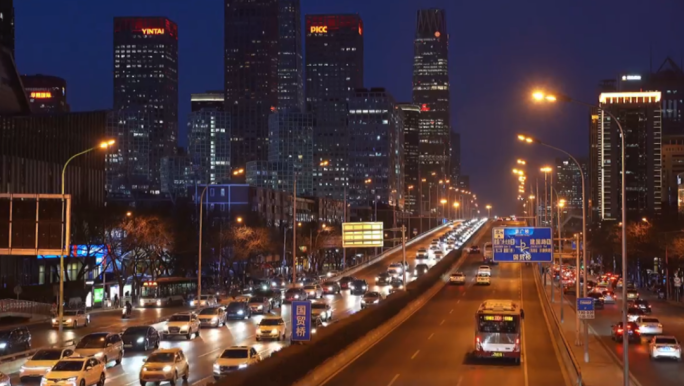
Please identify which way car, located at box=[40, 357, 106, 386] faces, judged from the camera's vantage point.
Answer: facing the viewer and to the left of the viewer

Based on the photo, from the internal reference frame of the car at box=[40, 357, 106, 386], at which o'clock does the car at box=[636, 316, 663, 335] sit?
the car at box=[636, 316, 663, 335] is roughly at 7 o'clock from the car at box=[40, 357, 106, 386].

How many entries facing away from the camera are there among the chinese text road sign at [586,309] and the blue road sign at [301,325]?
0

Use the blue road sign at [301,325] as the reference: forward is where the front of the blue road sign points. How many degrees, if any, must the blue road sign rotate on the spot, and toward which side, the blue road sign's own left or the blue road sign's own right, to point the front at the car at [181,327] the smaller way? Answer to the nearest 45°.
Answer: approximately 135° to the blue road sign's own right

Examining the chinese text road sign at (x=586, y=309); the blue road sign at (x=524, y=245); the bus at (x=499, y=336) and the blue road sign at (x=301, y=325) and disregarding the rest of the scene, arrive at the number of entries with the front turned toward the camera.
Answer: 3

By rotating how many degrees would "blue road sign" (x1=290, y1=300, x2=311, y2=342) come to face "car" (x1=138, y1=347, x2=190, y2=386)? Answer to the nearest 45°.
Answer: approximately 45° to its right

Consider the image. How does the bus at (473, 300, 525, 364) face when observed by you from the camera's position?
facing away from the viewer

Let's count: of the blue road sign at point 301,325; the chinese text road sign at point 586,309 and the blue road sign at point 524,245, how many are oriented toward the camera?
3

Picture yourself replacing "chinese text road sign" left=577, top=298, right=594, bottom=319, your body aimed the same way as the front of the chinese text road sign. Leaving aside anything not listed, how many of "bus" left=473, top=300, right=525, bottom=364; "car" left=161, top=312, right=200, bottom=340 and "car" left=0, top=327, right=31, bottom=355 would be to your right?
3

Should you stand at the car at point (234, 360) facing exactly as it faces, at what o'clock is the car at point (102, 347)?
the car at point (102, 347) is roughly at 3 o'clock from the car at point (234, 360).

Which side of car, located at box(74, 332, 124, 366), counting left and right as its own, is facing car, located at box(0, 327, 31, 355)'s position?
right

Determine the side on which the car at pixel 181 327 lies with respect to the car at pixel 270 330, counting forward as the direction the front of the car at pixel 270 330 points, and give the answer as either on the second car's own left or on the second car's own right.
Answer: on the second car's own right

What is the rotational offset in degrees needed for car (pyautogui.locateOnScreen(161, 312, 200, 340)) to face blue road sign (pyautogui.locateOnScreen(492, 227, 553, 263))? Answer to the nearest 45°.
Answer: approximately 135° to its left

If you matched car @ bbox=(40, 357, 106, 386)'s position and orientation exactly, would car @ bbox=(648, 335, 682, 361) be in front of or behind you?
behind

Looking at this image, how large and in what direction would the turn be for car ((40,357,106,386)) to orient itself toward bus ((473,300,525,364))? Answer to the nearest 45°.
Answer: approximately 135° to its left
